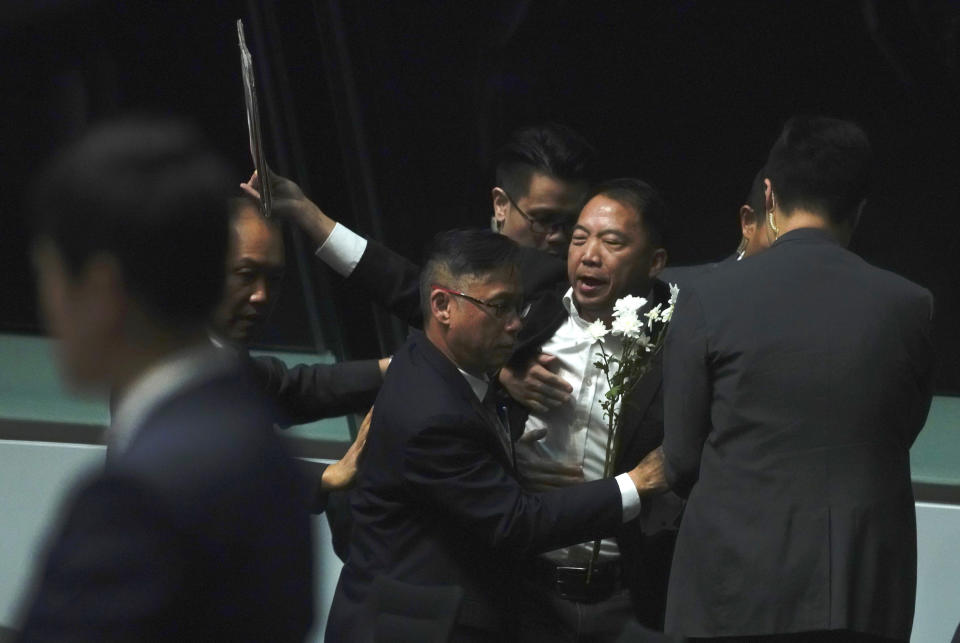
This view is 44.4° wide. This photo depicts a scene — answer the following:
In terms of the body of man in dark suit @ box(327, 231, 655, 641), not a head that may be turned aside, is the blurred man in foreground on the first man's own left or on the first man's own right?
on the first man's own right

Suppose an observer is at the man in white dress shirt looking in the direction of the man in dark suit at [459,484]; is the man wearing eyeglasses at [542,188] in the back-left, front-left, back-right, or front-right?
back-right

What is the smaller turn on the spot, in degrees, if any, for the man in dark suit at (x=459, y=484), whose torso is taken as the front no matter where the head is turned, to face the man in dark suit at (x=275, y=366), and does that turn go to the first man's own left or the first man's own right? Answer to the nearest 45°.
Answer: approximately 135° to the first man's own left

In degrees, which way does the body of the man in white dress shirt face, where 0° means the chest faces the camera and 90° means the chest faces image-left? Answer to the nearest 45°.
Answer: approximately 45°

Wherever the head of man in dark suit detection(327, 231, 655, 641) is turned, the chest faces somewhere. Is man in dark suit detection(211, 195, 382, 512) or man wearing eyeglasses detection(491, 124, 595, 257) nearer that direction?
the man wearing eyeglasses

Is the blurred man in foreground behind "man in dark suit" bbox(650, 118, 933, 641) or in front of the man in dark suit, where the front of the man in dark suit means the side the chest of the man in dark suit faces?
behind

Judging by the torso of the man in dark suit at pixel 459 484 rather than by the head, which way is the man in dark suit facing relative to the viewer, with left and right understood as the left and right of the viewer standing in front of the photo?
facing to the right of the viewer

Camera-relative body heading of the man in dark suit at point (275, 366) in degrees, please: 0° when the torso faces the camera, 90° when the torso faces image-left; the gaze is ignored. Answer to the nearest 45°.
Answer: approximately 315°

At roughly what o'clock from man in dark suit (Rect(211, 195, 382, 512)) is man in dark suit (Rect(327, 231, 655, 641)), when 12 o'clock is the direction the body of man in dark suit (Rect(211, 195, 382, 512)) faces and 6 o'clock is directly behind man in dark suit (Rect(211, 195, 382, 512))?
man in dark suit (Rect(327, 231, 655, 641)) is roughly at 12 o'clock from man in dark suit (Rect(211, 195, 382, 512)).

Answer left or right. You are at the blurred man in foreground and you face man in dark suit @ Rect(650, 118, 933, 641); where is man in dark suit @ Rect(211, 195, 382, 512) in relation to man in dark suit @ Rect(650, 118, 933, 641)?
left

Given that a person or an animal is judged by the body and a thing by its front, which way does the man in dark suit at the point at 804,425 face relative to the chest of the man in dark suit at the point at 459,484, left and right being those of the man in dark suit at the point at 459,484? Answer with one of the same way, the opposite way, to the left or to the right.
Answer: to the left

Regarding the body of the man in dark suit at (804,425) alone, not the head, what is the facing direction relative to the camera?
away from the camera
